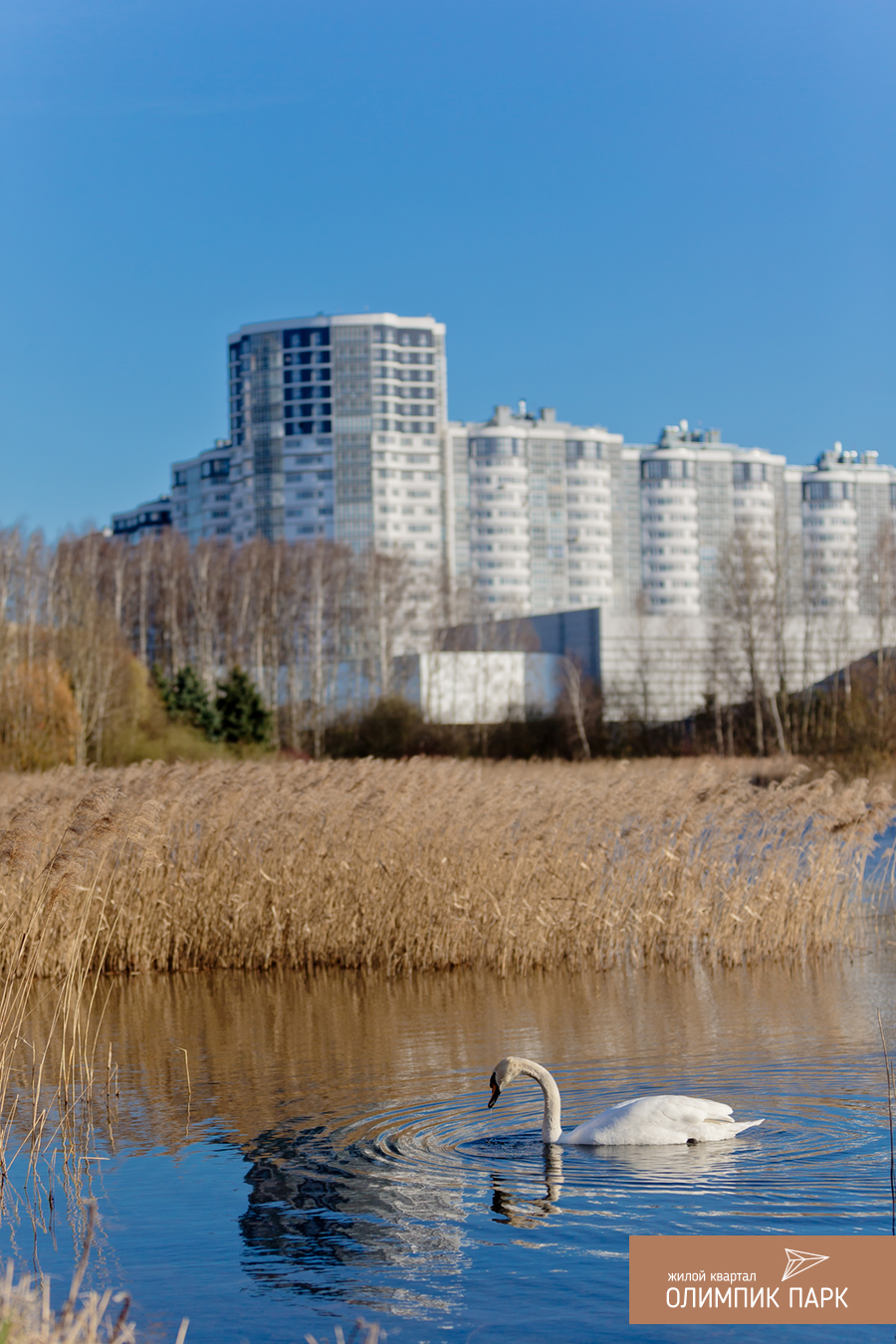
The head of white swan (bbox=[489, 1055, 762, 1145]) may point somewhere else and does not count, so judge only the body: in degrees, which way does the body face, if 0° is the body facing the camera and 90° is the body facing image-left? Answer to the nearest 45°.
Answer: approximately 90°
